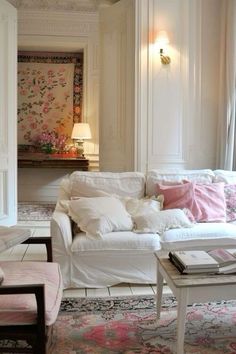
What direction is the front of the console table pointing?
toward the camera

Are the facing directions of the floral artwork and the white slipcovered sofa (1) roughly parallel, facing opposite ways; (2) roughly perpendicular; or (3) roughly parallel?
roughly parallel

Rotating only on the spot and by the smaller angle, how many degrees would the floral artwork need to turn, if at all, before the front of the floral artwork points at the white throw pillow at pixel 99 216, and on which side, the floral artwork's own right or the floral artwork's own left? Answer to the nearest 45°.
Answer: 0° — it already faces it

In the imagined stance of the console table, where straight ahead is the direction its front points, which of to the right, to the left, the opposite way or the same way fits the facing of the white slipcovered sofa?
the same way

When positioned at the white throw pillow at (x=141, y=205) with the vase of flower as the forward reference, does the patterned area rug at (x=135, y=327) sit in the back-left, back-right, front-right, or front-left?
back-left

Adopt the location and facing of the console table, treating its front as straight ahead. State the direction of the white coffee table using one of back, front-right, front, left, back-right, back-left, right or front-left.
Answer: front

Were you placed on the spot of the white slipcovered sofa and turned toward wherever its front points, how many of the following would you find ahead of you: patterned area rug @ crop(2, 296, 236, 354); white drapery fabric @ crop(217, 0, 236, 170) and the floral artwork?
1

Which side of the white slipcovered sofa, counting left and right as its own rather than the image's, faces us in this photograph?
front

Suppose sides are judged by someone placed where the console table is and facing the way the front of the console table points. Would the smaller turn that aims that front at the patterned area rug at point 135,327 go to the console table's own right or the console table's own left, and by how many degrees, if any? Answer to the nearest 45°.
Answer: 0° — it already faces it

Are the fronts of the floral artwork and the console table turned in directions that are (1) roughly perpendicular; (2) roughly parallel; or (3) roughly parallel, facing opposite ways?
roughly parallel

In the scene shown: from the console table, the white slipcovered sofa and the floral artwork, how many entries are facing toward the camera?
3

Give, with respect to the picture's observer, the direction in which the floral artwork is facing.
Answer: facing the viewer
